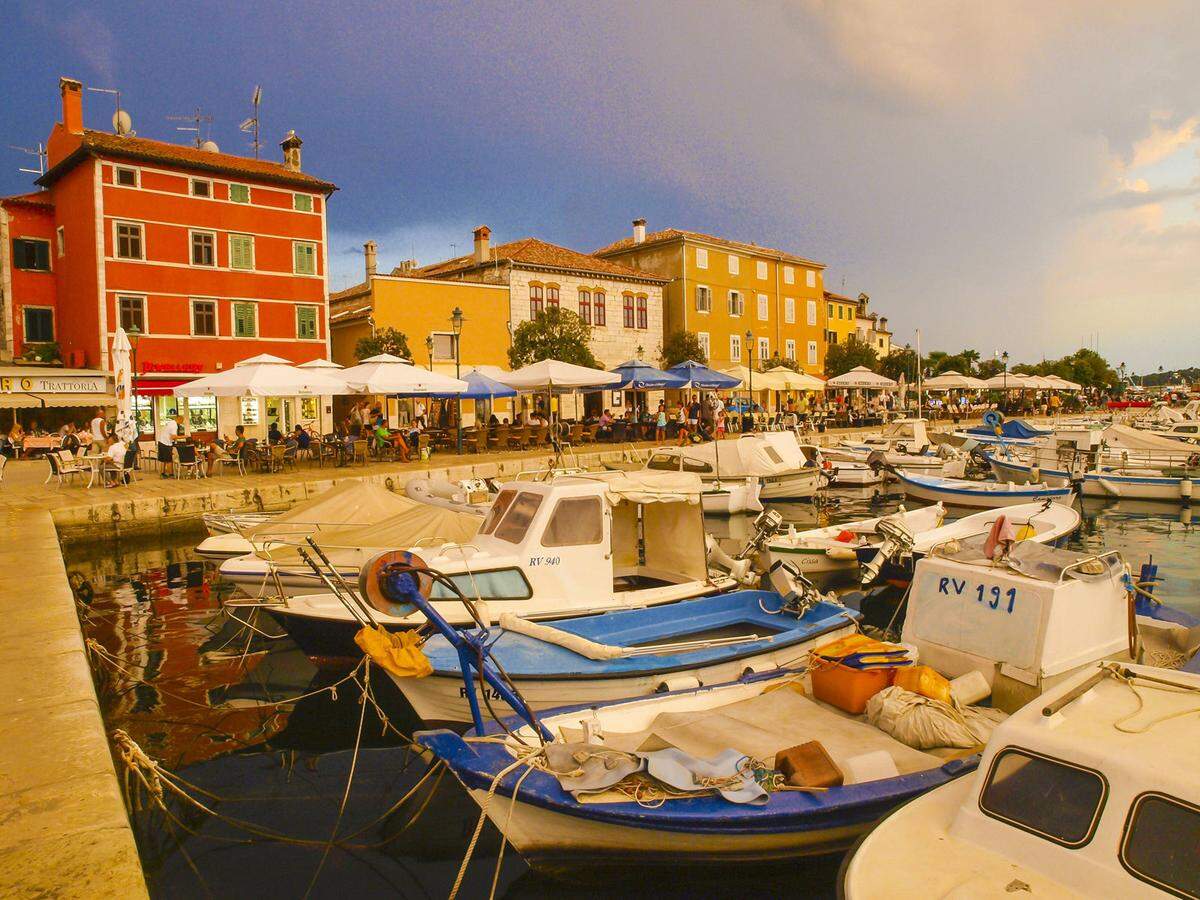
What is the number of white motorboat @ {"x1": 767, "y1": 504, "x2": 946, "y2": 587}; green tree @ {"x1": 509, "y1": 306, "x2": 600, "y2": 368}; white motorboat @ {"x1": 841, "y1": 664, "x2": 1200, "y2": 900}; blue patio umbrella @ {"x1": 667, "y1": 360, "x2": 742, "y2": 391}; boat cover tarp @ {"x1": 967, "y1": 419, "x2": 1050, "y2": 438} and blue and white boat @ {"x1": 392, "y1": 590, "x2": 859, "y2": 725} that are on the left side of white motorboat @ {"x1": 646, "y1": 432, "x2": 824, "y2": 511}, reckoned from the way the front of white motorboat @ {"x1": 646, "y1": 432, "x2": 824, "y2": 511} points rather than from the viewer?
3

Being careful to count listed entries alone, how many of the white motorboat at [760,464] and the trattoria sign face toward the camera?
1

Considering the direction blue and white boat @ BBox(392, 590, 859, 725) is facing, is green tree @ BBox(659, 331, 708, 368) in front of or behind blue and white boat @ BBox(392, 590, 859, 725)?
behind

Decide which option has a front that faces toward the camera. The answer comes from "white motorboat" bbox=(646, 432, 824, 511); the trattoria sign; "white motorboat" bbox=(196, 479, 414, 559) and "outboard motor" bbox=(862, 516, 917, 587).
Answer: the trattoria sign

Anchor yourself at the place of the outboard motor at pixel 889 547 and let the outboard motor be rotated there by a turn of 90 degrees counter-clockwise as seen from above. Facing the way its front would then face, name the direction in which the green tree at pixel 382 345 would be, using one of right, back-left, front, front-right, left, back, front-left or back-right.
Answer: front-left

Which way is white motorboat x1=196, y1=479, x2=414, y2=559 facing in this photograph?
to the viewer's left

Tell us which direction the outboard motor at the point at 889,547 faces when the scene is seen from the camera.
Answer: facing to the right of the viewer

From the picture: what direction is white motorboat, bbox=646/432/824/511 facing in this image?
to the viewer's left

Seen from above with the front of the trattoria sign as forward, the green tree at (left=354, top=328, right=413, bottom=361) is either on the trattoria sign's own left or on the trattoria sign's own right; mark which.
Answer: on the trattoria sign's own left

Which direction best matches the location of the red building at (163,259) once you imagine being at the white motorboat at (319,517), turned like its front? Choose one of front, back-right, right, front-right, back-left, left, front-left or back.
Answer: right
